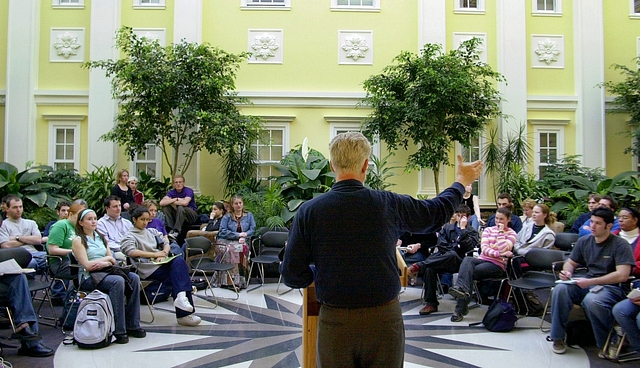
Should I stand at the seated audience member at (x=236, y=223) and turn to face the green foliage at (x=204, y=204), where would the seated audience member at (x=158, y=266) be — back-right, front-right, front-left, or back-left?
back-left

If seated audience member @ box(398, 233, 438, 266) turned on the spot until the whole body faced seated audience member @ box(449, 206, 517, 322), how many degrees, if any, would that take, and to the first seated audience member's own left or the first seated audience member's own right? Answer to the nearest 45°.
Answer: approximately 90° to the first seated audience member's own left

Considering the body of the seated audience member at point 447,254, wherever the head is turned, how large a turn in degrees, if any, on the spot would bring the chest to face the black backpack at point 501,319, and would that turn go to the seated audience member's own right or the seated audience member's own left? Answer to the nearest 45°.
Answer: approximately 90° to the seated audience member's own left

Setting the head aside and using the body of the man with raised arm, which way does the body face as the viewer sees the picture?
away from the camera

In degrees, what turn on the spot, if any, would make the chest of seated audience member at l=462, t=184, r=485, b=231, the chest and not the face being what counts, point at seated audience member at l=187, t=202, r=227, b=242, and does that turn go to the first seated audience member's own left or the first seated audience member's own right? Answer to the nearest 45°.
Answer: approximately 45° to the first seated audience member's own right

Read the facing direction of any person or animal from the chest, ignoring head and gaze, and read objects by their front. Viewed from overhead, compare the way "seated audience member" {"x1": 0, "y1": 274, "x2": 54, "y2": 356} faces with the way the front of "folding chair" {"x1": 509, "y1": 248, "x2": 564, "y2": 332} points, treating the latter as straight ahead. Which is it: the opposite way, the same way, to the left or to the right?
the opposite way

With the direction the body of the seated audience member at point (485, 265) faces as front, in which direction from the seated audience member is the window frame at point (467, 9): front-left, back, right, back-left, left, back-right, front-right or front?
back-right

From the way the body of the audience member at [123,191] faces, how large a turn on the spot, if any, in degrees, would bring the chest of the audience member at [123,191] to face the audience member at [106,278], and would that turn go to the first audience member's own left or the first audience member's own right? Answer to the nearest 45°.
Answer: approximately 45° to the first audience member's own right

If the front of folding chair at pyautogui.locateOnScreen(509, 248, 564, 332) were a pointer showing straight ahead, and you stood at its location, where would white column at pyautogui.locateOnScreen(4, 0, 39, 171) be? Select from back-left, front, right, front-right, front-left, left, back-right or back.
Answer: front-right
